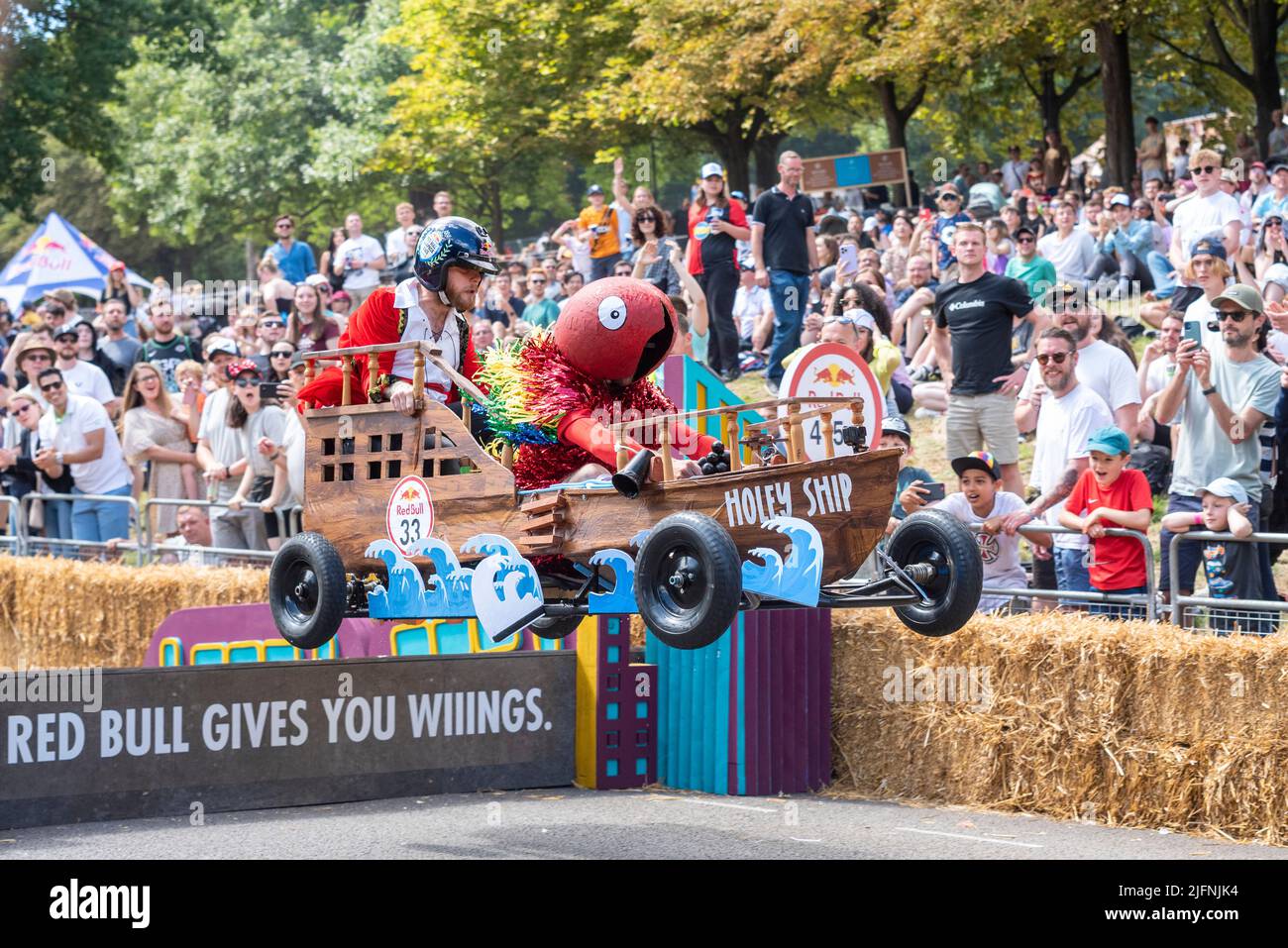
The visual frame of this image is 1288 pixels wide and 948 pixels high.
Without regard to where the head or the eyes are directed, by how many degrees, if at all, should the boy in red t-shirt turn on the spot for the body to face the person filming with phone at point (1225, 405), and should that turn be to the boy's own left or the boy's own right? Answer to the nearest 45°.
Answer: approximately 180°

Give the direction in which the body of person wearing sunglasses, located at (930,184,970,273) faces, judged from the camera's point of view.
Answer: toward the camera

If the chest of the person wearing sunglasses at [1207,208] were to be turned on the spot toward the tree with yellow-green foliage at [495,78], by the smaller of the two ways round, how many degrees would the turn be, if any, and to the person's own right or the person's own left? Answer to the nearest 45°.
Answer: approximately 135° to the person's own right

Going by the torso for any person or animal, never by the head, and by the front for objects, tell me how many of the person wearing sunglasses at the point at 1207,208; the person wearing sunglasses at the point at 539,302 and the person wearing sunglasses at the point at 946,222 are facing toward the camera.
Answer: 3

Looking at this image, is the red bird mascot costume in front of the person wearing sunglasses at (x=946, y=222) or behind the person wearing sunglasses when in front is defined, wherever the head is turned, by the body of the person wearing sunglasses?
in front

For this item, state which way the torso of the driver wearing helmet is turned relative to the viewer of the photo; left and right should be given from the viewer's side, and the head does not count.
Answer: facing the viewer and to the right of the viewer

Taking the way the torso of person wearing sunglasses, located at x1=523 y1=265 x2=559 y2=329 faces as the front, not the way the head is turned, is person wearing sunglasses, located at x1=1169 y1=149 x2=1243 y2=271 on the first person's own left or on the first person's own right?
on the first person's own left

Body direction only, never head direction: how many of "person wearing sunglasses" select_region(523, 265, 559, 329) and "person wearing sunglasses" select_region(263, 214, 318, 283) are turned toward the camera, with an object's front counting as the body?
2

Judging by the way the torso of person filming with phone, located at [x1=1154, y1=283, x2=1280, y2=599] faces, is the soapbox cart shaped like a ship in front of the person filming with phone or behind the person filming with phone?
in front

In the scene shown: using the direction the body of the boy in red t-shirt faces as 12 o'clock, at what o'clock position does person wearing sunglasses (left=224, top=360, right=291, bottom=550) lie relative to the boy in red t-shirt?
The person wearing sunglasses is roughly at 2 o'clock from the boy in red t-shirt.

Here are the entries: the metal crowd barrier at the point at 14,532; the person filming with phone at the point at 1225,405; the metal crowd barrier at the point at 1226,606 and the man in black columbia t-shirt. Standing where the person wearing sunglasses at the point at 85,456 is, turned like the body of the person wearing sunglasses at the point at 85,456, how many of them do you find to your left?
3

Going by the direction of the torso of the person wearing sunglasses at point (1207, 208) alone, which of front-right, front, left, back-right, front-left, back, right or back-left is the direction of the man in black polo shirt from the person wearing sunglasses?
right

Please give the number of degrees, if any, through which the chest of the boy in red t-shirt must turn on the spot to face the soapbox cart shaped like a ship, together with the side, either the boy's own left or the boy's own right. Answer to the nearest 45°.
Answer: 0° — they already face it
